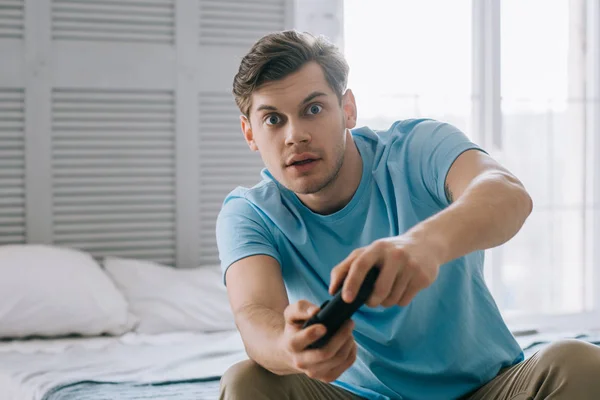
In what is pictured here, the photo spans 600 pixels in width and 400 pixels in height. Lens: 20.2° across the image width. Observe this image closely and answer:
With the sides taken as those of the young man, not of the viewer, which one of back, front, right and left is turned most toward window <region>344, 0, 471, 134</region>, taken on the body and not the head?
back

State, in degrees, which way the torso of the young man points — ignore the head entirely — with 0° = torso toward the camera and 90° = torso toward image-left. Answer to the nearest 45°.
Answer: approximately 0°

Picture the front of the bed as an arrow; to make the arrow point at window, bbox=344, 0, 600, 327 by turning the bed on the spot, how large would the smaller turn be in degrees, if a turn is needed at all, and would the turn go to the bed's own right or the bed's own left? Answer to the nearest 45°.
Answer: approximately 135° to the bed's own left

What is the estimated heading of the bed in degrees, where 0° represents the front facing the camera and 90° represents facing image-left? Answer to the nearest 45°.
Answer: approximately 0°

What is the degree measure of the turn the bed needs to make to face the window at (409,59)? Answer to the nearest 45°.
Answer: approximately 135° to its left
